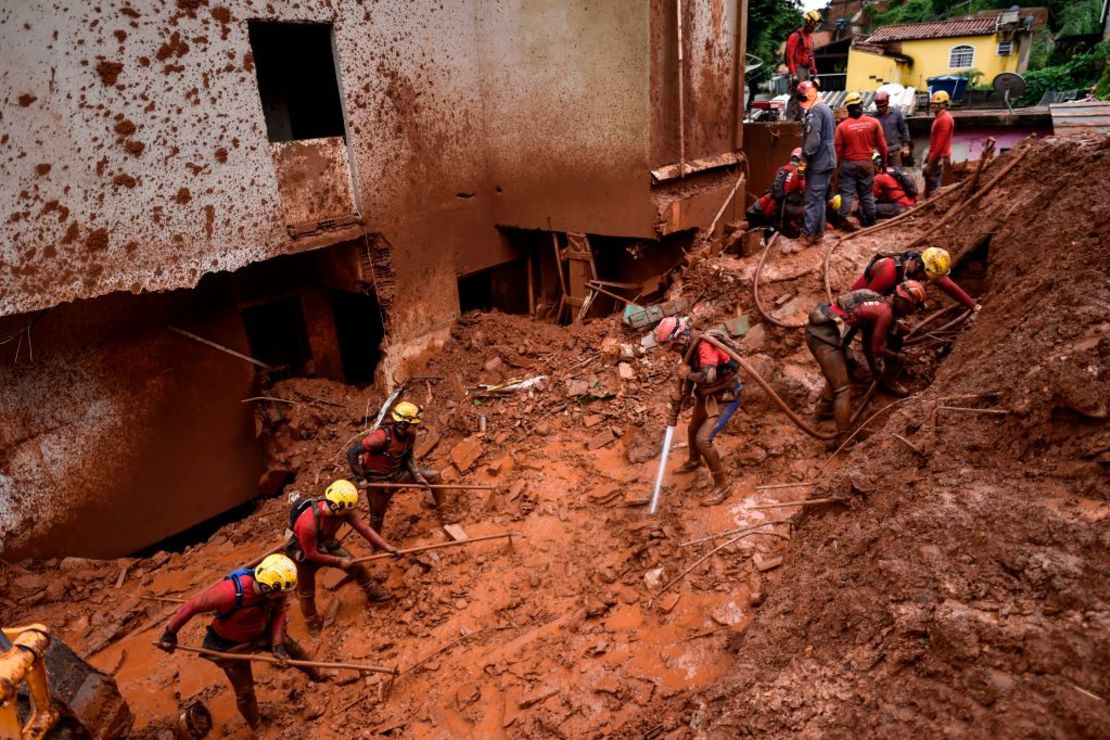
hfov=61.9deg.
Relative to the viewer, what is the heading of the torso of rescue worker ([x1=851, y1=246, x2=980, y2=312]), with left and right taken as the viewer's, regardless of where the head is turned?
facing to the right of the viewer

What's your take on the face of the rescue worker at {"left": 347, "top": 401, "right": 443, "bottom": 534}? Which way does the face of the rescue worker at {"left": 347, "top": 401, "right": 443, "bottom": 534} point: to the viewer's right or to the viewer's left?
to the viewer's right

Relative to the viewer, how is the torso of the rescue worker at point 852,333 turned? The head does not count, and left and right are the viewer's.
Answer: facing to the right of the viewer

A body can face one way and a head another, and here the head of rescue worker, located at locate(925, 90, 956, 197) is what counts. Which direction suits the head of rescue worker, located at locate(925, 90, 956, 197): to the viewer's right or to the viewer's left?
to the viewer's left

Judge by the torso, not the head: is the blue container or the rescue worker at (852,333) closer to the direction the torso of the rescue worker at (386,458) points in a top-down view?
the rescue worker

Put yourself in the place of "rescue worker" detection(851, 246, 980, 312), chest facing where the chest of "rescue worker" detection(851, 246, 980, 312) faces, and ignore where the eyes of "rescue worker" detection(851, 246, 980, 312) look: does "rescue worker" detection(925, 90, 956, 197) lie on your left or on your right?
on your left

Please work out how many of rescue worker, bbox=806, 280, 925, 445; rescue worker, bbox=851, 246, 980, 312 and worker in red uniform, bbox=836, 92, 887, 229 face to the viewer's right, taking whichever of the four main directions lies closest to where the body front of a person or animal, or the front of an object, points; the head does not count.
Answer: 2
